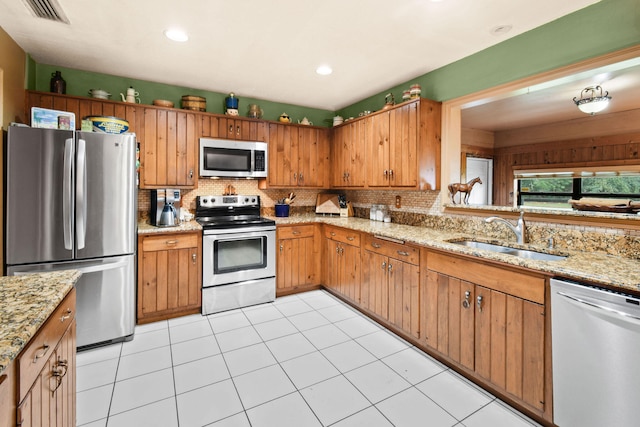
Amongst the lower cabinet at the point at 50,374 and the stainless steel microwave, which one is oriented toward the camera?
the stainless steel microwave

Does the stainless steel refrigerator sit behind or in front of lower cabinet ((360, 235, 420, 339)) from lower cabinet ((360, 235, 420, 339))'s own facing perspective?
in front

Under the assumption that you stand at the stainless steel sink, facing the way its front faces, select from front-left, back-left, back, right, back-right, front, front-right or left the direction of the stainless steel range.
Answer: front-right

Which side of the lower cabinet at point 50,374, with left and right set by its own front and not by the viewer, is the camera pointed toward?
right

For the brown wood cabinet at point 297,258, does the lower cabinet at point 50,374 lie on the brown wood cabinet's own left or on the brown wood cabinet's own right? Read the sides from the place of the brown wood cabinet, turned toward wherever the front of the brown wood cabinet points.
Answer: on the brown wood cabinet's own right

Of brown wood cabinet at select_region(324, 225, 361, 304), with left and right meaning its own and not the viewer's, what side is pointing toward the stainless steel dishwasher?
left

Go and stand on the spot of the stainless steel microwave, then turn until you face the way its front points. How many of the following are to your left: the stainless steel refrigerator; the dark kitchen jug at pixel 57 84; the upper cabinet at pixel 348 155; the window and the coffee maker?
2

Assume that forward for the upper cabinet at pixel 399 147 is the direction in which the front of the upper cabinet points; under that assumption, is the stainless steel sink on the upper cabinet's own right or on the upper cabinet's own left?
on the upper cabinet's own left

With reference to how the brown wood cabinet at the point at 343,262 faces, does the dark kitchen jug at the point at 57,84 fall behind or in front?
in front

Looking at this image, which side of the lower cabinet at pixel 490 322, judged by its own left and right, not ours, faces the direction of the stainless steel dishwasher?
left

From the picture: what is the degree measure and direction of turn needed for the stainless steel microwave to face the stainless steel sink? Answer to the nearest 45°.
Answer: approximately 45° to its left

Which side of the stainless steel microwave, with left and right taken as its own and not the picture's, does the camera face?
front

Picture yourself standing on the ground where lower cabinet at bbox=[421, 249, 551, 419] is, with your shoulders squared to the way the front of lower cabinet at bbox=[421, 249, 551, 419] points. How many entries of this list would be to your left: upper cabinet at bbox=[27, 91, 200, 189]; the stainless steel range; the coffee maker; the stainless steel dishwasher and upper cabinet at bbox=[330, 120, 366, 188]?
1

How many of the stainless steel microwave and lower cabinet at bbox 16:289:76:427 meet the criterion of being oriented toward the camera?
1

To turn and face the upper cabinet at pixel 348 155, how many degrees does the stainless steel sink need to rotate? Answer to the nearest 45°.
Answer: approximately 90° to its right

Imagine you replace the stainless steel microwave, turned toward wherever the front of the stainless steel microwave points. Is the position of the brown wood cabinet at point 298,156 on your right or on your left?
on your left
